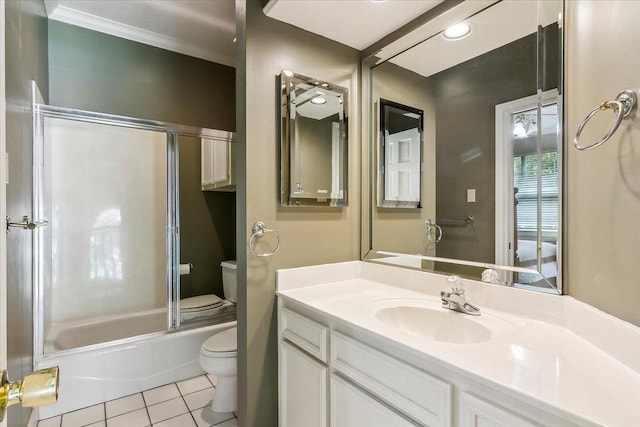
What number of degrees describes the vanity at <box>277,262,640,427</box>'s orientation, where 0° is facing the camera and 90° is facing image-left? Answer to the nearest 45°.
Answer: approximately 45°

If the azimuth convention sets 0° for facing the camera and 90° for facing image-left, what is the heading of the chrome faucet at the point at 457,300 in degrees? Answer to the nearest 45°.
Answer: approximately 45°

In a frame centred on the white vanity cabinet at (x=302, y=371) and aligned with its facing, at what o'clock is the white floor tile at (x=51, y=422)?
The white floor tile is roughly at 2 o'clock from the white vanity cabinet.

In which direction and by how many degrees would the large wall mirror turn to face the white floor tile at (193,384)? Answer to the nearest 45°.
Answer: approximately 45° to its right

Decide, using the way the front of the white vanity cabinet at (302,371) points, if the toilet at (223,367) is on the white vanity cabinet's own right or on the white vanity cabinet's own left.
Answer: on the white vanity cabinet's own right

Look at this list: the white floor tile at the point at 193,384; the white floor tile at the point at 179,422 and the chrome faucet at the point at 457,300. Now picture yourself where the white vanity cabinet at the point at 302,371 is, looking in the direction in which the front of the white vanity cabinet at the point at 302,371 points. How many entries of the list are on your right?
2

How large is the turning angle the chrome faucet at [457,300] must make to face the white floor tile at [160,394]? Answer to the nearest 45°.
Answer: approximately 45° to its right
